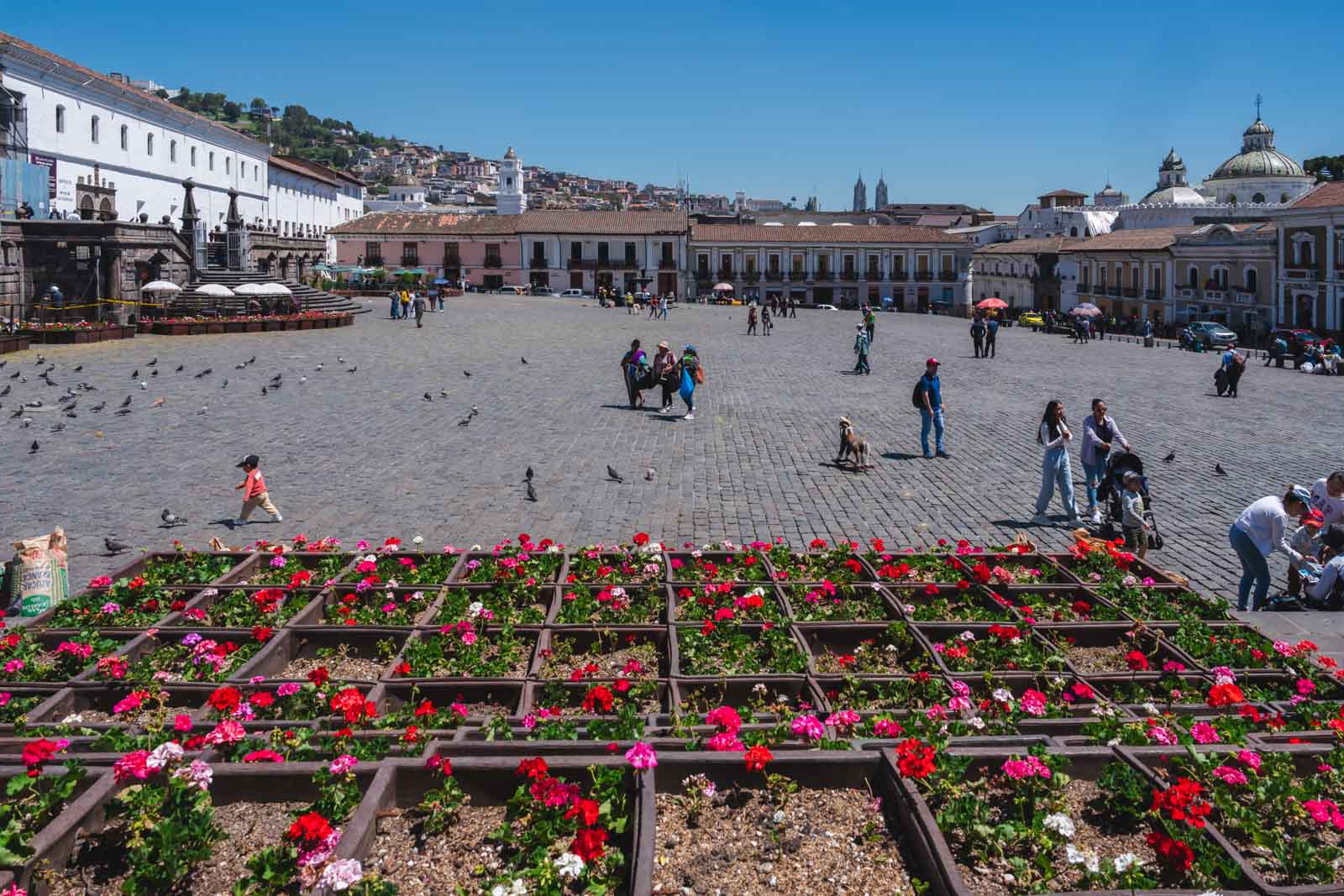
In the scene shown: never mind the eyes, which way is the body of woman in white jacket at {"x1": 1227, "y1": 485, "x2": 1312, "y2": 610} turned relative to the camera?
to the viewer's right

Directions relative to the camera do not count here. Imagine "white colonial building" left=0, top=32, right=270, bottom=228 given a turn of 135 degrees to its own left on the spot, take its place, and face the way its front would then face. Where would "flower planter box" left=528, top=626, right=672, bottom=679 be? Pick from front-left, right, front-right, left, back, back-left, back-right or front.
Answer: back

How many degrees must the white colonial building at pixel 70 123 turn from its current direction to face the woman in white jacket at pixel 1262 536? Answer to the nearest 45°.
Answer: approximately 45° to its right

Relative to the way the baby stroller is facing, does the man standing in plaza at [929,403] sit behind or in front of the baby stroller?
behind

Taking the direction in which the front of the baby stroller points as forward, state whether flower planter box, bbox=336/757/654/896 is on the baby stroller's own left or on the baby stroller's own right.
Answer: on the baby stroller's own right

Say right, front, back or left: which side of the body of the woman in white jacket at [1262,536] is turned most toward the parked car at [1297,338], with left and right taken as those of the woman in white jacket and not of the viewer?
left
